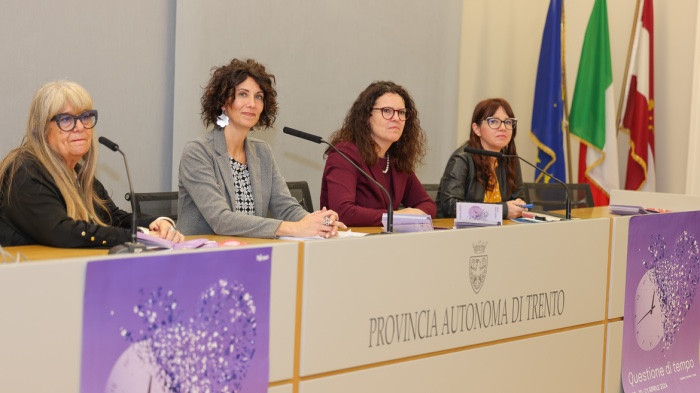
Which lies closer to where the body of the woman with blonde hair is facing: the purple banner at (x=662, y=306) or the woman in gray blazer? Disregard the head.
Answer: the purple banner

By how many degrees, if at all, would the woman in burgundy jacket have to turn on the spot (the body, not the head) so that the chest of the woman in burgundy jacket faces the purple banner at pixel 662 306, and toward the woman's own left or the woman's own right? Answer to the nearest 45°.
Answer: approximately 45° to the woman's own left

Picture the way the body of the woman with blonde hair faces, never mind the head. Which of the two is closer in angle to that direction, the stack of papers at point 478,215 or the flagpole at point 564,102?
the stack of papers

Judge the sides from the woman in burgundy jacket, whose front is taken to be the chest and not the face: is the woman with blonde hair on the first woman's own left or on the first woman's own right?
on the first woman's own right

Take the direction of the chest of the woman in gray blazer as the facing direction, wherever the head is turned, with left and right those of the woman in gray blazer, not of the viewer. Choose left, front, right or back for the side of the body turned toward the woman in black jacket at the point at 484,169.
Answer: left

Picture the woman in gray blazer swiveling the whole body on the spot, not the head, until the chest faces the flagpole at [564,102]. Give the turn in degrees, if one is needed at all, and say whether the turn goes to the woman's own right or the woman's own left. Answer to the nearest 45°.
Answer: approximately 90° to the woman's own left

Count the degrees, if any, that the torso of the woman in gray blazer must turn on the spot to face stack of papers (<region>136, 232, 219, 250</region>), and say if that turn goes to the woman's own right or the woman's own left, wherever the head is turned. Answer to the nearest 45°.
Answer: approximately 45° to the woman's own right

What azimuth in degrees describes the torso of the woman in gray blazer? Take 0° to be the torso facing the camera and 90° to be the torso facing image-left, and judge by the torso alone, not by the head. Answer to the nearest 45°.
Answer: approximately 315°

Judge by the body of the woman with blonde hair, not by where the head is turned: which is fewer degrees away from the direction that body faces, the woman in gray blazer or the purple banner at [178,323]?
the purple banner

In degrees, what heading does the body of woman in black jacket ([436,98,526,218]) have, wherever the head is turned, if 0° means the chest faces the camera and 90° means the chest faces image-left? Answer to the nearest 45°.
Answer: approximately 315°

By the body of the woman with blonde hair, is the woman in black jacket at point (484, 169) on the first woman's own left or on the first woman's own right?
on the first woman's own left

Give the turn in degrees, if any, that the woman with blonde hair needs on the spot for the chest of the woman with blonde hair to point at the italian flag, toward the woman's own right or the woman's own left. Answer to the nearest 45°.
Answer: approximately 90° to the woman's own left

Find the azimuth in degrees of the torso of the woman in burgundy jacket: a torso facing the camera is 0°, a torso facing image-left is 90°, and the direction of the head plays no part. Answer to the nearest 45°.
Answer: approximately 315°
